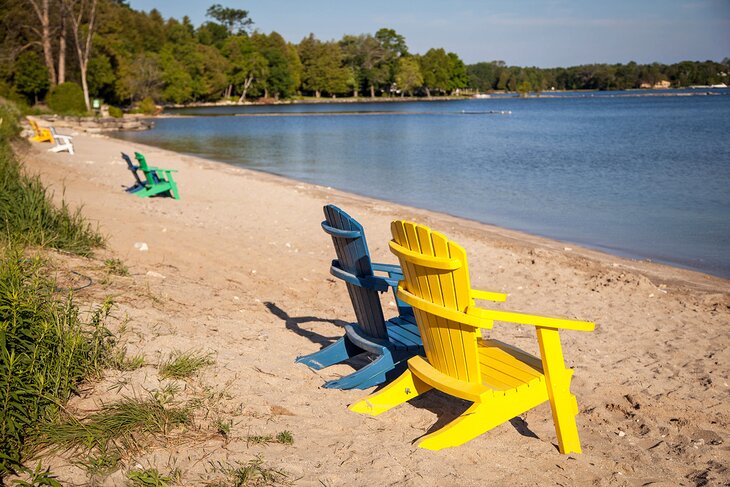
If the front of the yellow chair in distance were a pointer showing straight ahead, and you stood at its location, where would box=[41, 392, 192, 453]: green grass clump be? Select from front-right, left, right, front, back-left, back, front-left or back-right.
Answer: right

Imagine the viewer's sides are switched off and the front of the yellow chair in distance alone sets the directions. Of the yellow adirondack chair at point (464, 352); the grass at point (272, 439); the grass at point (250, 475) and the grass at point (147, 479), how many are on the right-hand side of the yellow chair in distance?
4

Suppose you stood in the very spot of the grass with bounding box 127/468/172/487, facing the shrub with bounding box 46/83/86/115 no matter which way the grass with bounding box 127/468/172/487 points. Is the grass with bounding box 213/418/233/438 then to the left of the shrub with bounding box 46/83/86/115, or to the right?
right

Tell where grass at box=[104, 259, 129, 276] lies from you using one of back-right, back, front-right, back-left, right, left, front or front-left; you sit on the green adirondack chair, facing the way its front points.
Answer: right

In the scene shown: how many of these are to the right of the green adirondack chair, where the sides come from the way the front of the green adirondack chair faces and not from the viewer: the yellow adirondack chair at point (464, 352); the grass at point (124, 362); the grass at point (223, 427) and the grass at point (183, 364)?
4

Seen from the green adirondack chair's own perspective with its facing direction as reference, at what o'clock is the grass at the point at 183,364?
The grass is roughly at 3 o'clock from the green adirondack chair.

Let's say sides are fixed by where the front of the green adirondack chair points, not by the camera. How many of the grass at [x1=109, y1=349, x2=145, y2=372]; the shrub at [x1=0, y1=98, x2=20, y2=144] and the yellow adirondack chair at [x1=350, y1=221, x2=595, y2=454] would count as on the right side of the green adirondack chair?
2

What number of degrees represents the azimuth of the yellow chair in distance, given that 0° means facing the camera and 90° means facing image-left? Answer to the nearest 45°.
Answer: approximately 270°

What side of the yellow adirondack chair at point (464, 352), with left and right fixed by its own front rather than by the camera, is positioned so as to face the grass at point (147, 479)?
back

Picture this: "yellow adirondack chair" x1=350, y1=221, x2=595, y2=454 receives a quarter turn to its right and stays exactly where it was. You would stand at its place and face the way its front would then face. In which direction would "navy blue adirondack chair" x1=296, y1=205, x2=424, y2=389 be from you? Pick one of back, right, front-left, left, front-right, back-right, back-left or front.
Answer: back

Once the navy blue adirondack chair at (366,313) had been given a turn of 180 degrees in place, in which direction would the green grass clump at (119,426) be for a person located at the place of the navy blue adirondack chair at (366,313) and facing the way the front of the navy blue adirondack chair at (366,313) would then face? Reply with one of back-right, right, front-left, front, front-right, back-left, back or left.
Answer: front

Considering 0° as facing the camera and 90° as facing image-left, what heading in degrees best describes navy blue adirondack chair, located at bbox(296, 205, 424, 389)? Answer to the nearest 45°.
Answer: approximately 225°

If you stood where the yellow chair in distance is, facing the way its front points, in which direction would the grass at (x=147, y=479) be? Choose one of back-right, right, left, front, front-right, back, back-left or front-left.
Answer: right

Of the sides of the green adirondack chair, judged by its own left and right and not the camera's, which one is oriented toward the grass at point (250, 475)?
right

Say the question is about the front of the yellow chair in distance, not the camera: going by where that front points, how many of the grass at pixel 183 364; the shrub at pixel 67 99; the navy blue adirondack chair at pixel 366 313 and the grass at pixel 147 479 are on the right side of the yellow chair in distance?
3

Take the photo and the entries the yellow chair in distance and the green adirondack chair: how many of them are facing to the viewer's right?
2

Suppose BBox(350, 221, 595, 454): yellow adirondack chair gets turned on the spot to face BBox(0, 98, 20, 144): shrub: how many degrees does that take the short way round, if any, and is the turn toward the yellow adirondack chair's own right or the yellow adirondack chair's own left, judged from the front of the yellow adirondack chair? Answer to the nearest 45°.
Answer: approximately 90° to the yellow adirondack chair's own left

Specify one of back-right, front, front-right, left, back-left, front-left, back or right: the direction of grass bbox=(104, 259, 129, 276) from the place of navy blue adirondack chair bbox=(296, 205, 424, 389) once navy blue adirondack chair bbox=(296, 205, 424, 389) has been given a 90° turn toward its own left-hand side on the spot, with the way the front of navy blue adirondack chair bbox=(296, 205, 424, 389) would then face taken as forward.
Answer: front

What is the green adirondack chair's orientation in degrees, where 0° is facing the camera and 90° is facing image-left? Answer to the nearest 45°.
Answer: approximately 270°
